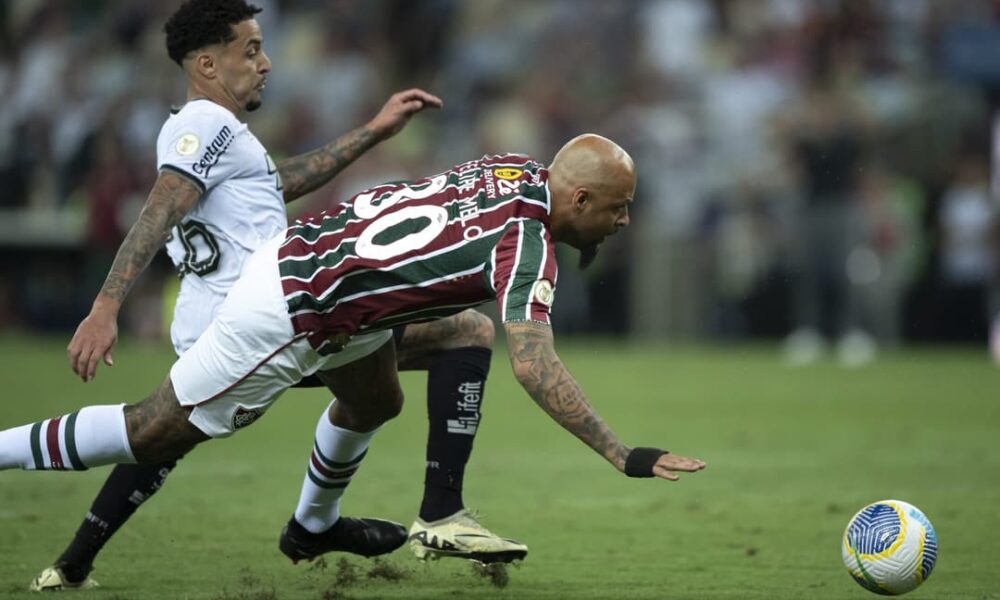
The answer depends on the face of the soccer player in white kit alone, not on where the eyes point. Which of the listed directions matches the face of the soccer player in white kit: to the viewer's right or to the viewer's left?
to the viewer's right

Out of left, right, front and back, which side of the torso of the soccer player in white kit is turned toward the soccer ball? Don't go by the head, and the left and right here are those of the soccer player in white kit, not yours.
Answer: front

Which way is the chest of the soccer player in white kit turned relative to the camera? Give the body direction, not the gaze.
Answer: to the viewer's right

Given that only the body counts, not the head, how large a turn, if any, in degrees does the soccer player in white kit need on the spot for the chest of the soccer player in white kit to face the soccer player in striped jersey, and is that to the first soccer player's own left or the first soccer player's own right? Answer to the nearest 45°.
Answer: approximately 45° to the first soccer player's own right
